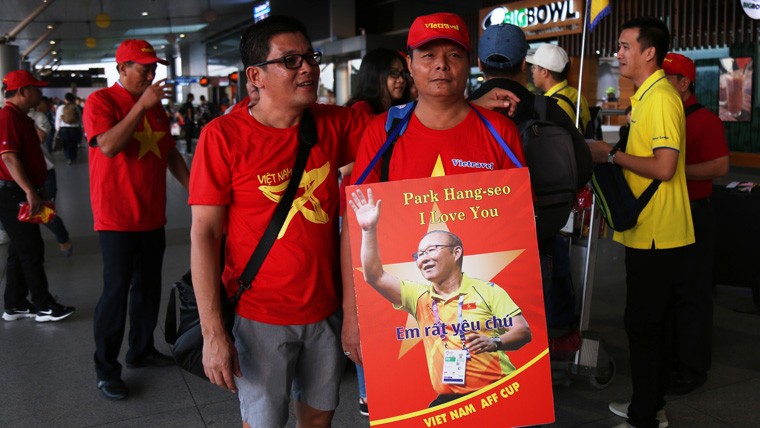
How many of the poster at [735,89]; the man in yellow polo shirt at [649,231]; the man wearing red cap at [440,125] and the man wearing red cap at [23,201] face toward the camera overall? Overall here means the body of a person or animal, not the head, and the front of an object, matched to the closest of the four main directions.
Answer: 2

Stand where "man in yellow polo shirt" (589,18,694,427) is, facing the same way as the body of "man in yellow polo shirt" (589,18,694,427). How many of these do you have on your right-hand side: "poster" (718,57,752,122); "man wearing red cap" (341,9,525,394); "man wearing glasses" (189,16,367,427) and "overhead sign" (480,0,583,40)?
2

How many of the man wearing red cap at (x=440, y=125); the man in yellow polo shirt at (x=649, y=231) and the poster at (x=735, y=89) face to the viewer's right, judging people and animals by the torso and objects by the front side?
0

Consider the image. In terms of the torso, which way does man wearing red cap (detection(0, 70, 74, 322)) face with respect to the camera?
to the viewer's right

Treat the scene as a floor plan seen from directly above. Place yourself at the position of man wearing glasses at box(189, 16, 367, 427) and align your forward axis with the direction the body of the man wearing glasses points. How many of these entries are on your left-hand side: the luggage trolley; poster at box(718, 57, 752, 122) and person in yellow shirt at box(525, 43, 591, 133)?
3

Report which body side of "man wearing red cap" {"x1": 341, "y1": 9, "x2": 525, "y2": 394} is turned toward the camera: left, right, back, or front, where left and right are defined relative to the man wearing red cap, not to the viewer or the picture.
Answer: front

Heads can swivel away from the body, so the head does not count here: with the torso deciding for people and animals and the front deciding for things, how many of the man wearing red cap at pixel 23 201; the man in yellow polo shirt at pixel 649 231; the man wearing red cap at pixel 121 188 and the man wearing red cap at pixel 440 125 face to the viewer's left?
1

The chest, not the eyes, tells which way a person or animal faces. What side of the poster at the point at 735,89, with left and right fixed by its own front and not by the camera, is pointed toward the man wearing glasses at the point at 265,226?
front

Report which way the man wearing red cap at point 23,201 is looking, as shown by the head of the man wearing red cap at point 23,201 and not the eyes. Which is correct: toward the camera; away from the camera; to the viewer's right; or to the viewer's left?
to the viewer's right

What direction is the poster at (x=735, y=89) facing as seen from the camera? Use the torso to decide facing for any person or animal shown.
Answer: toward the camera

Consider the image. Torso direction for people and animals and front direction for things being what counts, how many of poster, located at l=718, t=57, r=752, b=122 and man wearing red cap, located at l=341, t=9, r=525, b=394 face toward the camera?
2

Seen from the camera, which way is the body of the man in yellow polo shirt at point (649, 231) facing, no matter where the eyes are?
to the viewer's left

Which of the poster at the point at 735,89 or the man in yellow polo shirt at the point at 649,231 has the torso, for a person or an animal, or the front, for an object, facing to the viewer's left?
the man in yellow polo shirt

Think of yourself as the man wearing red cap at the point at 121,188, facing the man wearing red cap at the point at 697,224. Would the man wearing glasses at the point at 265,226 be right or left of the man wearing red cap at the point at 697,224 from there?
right

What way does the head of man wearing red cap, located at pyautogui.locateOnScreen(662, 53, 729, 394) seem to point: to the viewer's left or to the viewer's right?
to the viewer's left

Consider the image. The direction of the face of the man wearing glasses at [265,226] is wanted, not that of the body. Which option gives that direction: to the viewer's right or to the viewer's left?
to the viewer's right

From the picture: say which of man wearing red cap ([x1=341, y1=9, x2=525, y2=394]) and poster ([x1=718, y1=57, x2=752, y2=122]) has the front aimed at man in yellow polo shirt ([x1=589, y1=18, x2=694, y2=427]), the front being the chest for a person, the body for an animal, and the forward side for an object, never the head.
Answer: the poster
